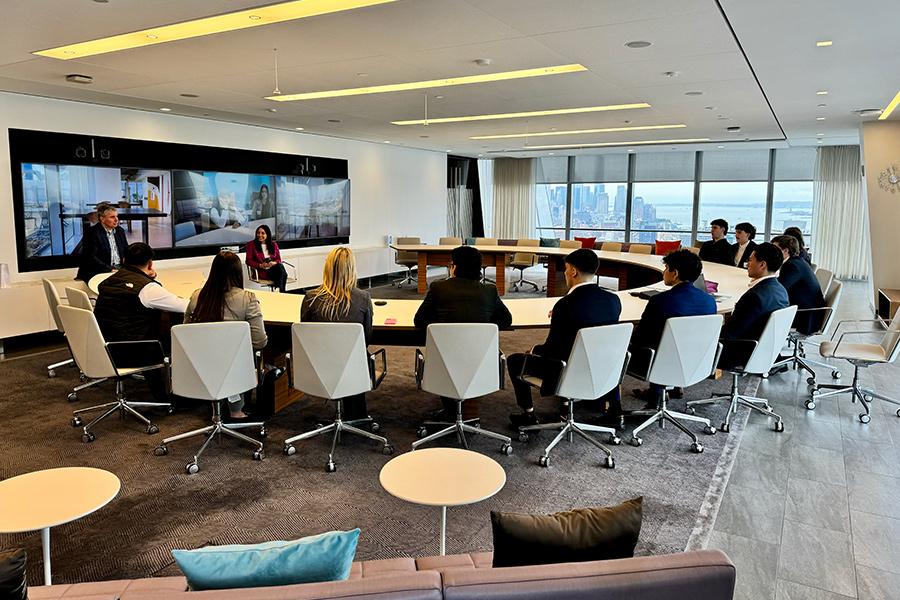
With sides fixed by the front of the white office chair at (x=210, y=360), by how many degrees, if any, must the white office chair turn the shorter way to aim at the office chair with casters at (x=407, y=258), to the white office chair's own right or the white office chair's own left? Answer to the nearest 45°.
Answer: approximately 45° to the white office chair's own right

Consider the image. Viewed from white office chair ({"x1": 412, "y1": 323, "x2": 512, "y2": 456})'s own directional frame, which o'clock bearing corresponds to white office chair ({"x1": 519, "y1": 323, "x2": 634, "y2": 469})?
white office chair ({"x1": 519, "y1": 323, "x2": 634, "y2": 469}) is roughly at 3 o'clock from white office chair ({"x1": 412, "y1": 323, "x2": 512, "y2": 456}).

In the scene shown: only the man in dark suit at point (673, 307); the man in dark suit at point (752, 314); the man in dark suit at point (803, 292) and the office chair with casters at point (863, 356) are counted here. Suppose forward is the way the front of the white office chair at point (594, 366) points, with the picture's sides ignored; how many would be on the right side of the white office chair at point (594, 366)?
4

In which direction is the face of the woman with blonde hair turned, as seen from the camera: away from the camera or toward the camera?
away from the camera

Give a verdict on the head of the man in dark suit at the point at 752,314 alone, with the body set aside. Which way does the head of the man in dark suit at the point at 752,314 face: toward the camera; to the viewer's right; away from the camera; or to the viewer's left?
to the viewer's left

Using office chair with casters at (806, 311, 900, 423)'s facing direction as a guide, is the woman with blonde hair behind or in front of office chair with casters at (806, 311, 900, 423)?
in front

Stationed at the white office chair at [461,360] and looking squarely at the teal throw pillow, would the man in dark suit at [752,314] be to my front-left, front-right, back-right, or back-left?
back-left

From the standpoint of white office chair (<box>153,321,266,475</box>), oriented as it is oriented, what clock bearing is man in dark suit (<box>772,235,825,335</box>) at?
The man in dark suit is roughly at 3 o'clock from the white office chair.

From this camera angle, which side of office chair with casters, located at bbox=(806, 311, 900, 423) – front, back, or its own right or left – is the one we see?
left

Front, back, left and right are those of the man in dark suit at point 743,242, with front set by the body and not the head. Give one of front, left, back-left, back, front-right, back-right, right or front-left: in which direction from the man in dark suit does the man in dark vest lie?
front

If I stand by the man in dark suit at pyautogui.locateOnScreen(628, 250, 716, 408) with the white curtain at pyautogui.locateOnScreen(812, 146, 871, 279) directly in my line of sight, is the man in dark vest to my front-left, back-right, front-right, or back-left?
back-left

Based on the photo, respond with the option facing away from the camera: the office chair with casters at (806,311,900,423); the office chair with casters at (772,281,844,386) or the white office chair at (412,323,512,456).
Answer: the white office chair

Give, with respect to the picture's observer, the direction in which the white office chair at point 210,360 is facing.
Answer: facing away from the viewer

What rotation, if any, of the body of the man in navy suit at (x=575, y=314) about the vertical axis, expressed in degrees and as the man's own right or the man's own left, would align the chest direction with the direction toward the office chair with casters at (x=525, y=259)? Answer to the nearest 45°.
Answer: approximately 45° to the man's own right

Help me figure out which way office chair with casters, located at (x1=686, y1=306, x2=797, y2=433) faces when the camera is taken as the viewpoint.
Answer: facing away from the viewer and to the left of the viewer

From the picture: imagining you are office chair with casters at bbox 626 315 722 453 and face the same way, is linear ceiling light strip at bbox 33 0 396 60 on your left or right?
on your left

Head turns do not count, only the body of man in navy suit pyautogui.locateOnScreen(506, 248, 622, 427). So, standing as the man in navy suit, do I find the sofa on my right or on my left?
on my left

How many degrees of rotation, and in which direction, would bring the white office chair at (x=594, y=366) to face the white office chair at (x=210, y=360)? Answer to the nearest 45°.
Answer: approximately 45° to its left

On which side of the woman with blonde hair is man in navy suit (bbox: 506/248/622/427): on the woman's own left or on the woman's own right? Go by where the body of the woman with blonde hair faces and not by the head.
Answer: on the woman's own right

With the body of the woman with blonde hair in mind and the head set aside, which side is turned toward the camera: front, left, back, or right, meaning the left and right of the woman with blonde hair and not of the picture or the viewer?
back
